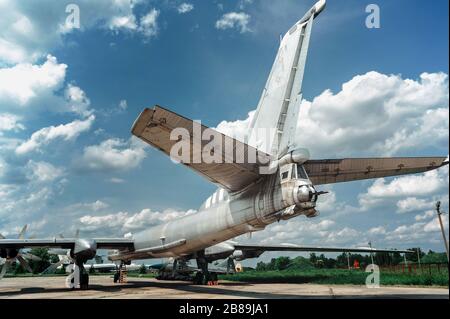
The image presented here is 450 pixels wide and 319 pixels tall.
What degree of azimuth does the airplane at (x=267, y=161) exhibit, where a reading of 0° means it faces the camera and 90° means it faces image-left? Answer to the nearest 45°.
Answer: approximately 135°
